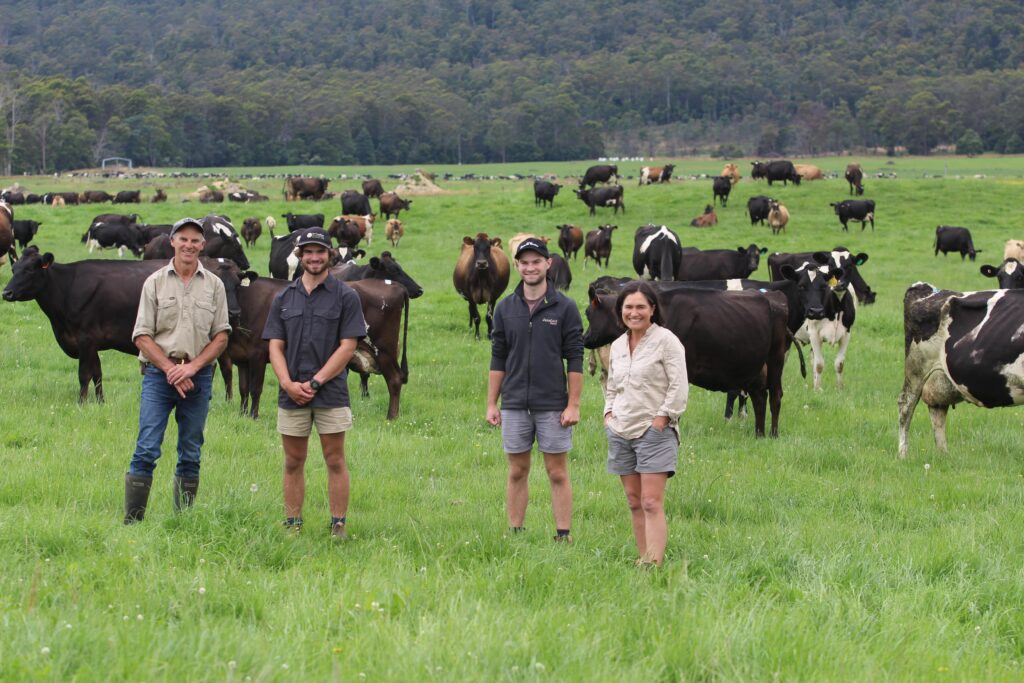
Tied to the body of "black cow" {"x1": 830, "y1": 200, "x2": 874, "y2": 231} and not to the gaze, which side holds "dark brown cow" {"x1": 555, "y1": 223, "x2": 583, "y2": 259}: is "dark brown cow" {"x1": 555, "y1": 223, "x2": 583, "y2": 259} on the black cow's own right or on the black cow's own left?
on the black cow's own left

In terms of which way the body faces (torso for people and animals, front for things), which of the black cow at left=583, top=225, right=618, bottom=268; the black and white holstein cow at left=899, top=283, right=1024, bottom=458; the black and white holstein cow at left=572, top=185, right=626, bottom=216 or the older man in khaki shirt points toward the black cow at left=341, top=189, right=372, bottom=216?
the black and white holstein cow at left=572, top=185, right=626, bottom=216

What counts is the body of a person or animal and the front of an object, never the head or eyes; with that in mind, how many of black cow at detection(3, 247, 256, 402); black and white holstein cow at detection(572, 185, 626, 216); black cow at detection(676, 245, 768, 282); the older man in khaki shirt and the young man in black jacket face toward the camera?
2

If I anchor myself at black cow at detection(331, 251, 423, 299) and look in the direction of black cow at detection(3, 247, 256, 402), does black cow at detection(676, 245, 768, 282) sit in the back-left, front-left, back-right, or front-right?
back-right

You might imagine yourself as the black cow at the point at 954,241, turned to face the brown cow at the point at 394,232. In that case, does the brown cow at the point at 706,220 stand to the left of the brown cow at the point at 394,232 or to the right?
right

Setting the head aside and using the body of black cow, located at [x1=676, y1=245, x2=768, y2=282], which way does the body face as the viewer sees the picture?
to the viewer's right

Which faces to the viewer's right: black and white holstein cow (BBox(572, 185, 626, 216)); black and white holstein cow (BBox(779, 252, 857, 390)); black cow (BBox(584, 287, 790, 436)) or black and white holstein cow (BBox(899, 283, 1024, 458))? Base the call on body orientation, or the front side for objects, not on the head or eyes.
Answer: black and white holstein cow (BBox(899, 283, 1024, 458))

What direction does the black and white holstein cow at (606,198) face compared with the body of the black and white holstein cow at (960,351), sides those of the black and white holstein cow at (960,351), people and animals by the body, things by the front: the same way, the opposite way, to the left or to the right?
the opposite way

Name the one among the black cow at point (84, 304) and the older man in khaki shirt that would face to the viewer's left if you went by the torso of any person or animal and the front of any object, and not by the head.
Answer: the black cow

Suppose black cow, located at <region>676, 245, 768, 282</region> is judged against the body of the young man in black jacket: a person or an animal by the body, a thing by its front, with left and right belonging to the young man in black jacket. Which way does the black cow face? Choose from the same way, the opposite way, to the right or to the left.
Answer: to the left

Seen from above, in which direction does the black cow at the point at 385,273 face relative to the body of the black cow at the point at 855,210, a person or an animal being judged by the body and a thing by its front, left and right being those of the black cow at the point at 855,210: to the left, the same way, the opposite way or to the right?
the opposite way

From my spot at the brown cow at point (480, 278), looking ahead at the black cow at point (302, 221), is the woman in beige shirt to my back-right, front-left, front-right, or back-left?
back-left

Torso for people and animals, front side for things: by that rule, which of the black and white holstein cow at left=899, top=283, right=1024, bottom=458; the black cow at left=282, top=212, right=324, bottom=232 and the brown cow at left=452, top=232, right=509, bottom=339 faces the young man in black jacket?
the brown cow

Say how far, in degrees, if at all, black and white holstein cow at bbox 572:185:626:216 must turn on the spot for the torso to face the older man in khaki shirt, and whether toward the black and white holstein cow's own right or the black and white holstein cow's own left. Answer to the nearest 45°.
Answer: approximately 90° to the black and white holstein cow's own left

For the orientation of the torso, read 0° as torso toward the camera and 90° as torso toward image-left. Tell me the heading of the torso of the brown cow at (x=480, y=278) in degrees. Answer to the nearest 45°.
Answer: approximately 0°

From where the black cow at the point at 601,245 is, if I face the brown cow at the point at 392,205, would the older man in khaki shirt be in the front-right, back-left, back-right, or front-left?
back-left
